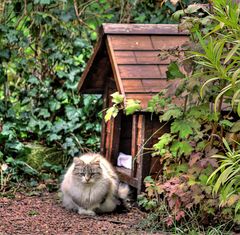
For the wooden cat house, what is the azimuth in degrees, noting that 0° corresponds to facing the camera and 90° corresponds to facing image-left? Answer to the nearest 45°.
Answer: approximately 45°

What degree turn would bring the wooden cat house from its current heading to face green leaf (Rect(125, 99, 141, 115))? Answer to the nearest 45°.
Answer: approximately 45° to its left

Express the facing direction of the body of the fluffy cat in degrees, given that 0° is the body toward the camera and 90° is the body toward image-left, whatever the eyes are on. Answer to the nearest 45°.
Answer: approximately 0°

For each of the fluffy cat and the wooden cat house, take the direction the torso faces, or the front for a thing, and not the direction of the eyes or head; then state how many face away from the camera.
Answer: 0
